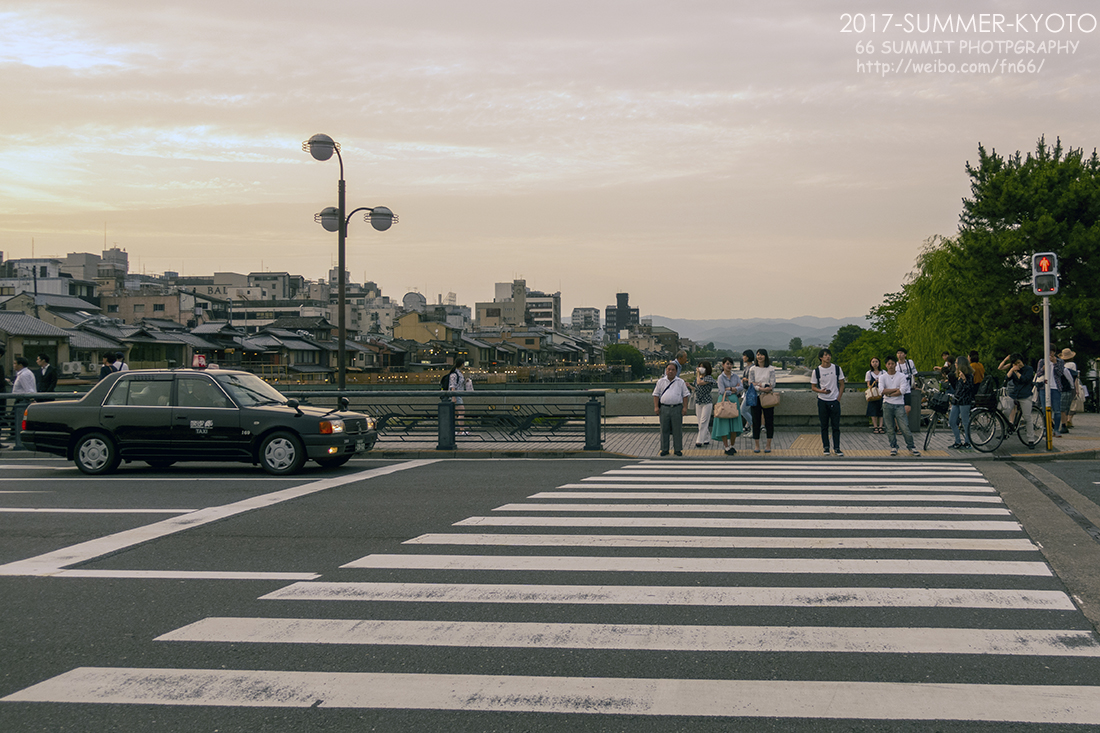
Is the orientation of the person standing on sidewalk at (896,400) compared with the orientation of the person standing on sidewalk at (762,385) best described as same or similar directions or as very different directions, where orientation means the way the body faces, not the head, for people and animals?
same or similar directions

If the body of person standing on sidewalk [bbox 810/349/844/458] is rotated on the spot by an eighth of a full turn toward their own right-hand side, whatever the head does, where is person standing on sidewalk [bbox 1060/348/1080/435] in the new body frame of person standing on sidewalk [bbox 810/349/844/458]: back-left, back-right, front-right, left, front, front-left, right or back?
back

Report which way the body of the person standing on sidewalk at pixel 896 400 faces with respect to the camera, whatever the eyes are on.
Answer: toward the camera

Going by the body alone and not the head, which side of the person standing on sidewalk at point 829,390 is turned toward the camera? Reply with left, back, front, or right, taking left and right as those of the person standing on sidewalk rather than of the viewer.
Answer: front

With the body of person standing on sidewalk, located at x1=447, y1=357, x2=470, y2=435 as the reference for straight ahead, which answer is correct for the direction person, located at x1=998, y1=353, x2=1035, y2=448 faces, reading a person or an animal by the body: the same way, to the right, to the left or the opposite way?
the opposite way

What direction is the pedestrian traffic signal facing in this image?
toward the camera

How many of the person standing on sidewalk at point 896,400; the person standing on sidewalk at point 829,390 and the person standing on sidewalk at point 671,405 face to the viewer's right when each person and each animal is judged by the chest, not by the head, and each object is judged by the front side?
0

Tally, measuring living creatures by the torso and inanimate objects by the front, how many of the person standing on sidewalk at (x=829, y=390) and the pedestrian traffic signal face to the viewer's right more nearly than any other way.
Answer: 0

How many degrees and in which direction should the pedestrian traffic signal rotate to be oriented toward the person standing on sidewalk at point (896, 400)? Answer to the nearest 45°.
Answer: approximately 45° to its right

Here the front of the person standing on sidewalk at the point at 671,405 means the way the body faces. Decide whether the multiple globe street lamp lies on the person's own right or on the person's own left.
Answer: on the person's own right

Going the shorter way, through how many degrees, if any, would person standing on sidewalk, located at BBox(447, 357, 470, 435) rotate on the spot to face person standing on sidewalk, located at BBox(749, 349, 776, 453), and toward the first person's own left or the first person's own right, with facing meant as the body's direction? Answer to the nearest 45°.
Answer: approximately 45° to the first person's own right

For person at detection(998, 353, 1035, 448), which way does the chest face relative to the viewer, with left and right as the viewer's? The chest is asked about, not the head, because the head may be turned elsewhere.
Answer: facing the viewer and to the left of the viewer

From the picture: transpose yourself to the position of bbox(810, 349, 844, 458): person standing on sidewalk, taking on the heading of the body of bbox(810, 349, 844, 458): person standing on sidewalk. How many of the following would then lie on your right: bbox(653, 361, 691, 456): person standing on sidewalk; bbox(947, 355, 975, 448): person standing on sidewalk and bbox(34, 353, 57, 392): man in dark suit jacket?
2
